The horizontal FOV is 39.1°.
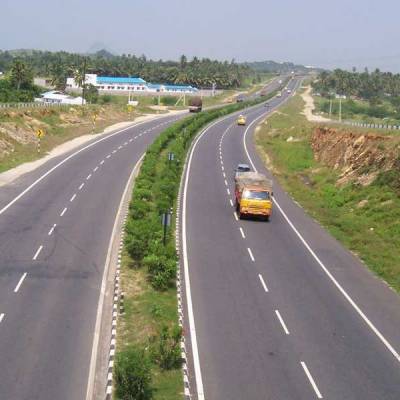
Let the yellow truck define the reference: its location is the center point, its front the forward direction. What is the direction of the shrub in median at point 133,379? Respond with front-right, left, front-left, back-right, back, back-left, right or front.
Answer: front

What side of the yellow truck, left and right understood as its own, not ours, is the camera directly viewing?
front

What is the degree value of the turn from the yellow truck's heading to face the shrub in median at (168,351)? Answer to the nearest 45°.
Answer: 0° — it already faces it
